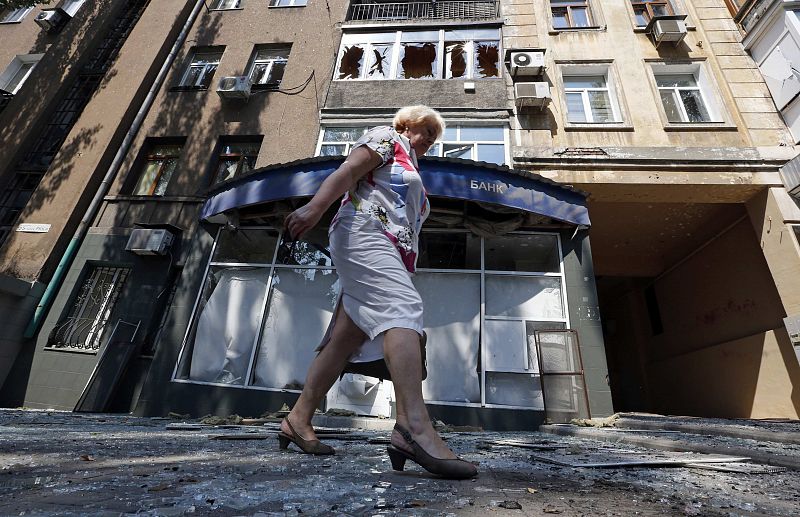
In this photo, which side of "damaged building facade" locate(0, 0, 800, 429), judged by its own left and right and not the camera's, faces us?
front

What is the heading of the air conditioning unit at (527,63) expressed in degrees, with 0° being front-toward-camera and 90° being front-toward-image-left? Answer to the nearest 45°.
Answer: approximately 0°

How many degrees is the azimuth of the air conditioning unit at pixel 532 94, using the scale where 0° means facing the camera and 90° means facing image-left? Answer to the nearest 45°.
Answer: approximately 0°

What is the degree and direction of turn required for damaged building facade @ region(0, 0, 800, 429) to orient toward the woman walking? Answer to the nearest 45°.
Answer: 0° — it already faces them

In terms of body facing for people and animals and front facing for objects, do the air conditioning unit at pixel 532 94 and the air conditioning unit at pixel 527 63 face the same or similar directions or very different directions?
same or similar directions

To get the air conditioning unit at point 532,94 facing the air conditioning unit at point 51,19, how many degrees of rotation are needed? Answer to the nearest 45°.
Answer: approximately 90° to its right

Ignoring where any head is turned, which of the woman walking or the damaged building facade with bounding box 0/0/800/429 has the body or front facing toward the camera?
the damaged building facade

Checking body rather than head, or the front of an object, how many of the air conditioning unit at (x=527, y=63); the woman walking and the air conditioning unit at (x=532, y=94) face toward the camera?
2
